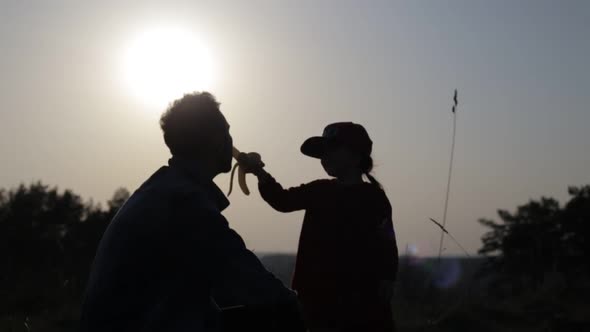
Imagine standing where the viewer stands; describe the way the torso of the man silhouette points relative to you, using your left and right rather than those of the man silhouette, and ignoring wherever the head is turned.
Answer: facing to the right of the viewer

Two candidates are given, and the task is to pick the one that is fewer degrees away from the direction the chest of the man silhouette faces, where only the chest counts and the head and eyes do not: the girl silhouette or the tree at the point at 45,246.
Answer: the girl silhouette

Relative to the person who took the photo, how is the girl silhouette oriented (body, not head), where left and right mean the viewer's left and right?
facing to the left of the viewer

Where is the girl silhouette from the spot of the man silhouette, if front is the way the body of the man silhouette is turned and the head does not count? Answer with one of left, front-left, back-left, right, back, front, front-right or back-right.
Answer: front-left

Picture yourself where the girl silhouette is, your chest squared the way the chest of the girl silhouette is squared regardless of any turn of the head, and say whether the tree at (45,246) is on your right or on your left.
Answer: on your right

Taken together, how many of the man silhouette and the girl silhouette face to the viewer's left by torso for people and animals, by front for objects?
1

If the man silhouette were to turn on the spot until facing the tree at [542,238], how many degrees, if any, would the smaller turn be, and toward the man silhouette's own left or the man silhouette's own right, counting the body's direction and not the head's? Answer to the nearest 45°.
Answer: approximately 45° to the man silhouette's own left

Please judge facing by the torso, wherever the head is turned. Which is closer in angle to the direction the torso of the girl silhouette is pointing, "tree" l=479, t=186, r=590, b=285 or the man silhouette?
the man silhouette

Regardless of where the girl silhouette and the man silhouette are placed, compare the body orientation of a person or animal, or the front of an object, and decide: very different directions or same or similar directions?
very different directions

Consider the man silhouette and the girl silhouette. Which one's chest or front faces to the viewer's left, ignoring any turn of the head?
the girl silhouette

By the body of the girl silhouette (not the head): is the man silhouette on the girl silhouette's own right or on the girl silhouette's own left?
on the girl silhouette's own left

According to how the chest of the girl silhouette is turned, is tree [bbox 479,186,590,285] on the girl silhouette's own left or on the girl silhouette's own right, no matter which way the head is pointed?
on the girl silhouette's own right
